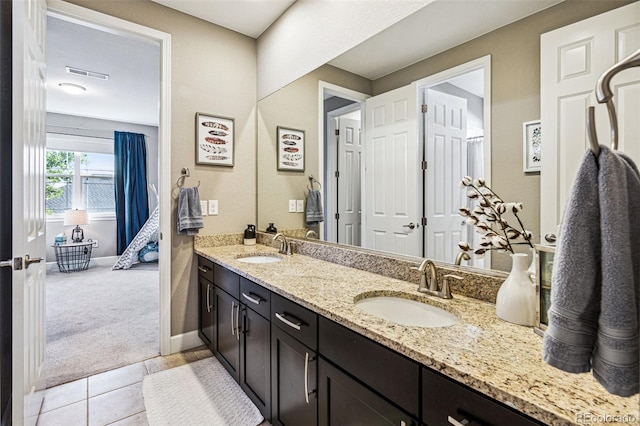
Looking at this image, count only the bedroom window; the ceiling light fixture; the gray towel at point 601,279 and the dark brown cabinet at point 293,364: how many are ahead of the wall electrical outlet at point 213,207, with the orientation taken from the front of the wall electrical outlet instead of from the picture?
2

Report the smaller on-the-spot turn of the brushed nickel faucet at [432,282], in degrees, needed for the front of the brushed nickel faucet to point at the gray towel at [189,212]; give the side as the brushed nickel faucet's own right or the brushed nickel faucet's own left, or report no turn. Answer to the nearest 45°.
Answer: approximately 45° to the brushed nickel faucet's own right

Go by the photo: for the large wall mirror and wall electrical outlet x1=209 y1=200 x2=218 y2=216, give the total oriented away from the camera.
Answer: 0

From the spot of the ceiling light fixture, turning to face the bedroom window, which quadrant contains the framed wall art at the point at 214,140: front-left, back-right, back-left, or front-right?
back-right

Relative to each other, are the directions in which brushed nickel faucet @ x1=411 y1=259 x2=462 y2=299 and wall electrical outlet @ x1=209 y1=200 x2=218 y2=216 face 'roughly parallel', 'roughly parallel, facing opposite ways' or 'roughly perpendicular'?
roughly perpendicular

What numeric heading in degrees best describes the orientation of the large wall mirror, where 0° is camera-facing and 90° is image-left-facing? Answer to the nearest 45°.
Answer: approximately 45°

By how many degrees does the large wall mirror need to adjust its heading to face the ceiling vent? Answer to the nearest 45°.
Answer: approximately 45° to its right

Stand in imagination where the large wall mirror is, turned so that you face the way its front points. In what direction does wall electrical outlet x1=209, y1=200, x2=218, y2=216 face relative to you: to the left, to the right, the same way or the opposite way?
to the left

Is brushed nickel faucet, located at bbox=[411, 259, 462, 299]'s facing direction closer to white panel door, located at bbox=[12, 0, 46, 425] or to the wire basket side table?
the white panel door
